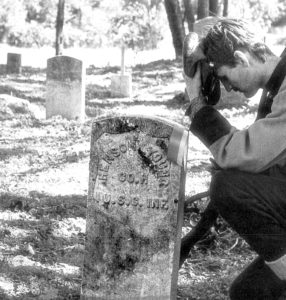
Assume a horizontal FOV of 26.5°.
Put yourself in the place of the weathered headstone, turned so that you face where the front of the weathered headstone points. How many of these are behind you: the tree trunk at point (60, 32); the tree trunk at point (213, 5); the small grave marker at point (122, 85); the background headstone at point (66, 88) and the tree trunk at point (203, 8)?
5

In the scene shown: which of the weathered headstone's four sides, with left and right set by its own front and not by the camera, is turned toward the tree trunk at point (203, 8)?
back

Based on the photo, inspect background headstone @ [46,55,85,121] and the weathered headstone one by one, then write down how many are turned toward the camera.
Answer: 2

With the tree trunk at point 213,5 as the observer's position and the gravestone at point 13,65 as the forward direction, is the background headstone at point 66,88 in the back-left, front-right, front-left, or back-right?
front-left

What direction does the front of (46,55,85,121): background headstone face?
toward the camera

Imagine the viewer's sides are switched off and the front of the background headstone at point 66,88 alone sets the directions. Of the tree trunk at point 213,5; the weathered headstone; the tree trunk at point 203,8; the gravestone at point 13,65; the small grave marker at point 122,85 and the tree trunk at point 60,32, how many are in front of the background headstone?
1

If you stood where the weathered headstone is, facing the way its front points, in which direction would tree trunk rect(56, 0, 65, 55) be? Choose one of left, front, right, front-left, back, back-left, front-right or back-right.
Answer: back

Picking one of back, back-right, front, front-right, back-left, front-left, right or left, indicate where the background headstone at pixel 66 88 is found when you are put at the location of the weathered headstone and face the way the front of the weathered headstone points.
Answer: back

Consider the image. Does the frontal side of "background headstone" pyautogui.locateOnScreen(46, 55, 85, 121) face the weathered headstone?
yes

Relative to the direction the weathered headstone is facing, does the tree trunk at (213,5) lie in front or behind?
behind

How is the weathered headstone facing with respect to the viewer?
toward the camera

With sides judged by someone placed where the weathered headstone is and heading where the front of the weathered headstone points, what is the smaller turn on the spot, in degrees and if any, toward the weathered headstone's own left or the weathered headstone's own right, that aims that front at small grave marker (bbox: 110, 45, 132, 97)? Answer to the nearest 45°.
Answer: approximately 180°

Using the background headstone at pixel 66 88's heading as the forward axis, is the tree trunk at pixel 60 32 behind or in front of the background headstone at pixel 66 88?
behind

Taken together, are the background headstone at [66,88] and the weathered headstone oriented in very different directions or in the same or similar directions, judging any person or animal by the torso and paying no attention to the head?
same or similar directions

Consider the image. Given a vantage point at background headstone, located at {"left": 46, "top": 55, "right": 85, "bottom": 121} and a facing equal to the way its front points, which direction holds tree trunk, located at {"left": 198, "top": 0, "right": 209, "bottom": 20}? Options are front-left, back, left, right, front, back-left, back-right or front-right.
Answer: back-left

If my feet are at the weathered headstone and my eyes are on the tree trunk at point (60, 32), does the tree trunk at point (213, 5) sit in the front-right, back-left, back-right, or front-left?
front-right
